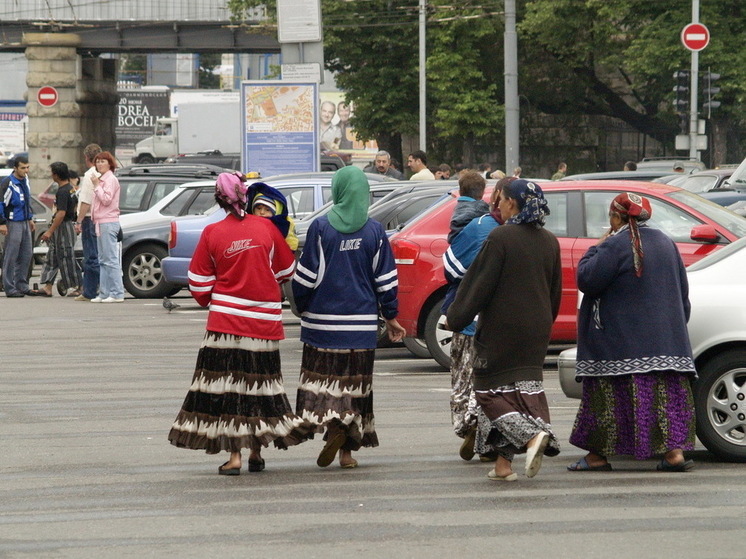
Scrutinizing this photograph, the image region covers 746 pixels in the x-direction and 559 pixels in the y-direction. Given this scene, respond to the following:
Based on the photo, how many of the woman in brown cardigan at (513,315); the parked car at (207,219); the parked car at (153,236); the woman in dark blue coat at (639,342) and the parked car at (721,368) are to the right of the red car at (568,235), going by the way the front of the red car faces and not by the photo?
3

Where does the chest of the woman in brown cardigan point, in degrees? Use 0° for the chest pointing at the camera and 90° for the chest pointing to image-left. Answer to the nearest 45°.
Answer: approximately 135°

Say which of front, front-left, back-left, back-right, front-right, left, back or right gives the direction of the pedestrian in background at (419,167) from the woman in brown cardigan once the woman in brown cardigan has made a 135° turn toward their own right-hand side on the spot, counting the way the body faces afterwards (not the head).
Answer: left

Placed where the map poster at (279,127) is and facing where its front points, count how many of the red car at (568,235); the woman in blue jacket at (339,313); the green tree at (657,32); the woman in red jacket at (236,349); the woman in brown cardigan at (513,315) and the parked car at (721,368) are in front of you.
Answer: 5

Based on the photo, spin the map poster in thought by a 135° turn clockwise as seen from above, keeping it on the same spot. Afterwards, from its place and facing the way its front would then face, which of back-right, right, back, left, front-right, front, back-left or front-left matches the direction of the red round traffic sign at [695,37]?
right

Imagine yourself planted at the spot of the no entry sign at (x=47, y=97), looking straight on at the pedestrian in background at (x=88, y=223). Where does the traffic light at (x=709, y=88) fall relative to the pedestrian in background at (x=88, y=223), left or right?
left

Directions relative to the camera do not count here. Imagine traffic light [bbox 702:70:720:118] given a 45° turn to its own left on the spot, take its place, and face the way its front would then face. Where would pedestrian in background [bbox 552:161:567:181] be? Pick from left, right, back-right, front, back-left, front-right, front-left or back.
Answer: back

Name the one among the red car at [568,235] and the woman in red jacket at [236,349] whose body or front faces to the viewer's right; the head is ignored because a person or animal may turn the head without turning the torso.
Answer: the red car

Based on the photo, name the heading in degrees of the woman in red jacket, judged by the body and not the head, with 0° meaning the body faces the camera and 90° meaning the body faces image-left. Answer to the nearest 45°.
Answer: approximately 180°

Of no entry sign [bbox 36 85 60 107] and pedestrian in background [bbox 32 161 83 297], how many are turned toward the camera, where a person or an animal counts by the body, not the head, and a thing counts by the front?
1

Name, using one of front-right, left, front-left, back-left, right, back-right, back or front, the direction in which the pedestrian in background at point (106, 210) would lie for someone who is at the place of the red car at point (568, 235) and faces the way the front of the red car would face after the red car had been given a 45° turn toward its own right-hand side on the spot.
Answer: back

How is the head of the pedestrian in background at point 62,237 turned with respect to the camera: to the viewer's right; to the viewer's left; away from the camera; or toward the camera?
to the viewer's left

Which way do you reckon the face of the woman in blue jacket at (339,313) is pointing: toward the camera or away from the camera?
away from the camera

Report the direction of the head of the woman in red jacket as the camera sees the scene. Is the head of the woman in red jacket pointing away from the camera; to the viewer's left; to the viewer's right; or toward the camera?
away from the camera
